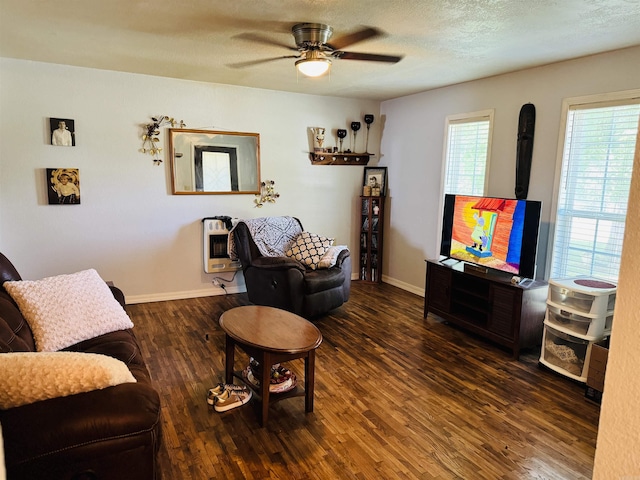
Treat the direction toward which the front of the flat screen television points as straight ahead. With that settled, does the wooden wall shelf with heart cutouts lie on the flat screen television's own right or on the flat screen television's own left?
on the flat screen television's own right

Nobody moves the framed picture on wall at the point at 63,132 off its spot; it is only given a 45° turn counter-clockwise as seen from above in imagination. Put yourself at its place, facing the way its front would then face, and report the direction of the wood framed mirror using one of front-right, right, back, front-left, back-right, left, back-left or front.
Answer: front-left

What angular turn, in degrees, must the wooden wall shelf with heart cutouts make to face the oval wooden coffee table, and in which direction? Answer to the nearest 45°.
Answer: approximately 45° to its right

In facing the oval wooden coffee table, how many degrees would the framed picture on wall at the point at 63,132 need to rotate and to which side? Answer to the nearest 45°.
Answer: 0° — it already faces it

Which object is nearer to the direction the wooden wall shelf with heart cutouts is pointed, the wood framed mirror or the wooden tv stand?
the wooden tv stand

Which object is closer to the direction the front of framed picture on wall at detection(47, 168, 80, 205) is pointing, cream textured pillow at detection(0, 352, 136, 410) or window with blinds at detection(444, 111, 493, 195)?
the cream textured pillow

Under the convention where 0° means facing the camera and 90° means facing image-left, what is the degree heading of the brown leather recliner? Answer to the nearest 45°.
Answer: approximately 315°

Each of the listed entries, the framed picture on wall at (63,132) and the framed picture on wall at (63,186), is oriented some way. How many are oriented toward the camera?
2

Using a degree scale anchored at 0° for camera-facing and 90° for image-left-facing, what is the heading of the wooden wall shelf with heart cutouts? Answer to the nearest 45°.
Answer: approximately 315°

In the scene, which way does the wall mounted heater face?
toward the camera

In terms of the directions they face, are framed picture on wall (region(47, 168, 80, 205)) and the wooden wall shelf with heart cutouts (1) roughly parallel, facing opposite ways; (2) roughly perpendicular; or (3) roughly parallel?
roughly parallel

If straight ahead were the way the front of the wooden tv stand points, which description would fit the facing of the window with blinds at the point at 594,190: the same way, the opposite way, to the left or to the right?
the same way

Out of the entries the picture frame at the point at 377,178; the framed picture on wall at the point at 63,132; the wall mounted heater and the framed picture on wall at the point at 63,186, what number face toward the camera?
4

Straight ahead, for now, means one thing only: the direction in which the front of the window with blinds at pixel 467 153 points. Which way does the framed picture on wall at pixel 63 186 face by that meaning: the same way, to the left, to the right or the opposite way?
to the left

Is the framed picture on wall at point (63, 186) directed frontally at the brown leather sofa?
yes

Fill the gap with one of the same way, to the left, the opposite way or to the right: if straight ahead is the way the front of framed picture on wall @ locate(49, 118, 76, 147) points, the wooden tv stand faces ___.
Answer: to the right

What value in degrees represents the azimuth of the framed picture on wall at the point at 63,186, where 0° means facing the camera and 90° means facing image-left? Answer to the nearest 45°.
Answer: approximately 0°

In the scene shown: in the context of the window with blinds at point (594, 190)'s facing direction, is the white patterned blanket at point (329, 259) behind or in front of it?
in front

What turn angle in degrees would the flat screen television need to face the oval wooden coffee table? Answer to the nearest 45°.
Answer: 0° — it already faces it

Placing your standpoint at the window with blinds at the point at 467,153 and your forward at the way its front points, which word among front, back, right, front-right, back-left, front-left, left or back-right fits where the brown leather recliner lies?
front

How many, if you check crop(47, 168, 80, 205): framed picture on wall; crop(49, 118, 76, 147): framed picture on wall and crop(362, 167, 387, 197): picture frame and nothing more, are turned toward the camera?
3

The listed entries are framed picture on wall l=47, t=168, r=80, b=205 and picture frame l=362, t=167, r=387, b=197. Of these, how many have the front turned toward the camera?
2
